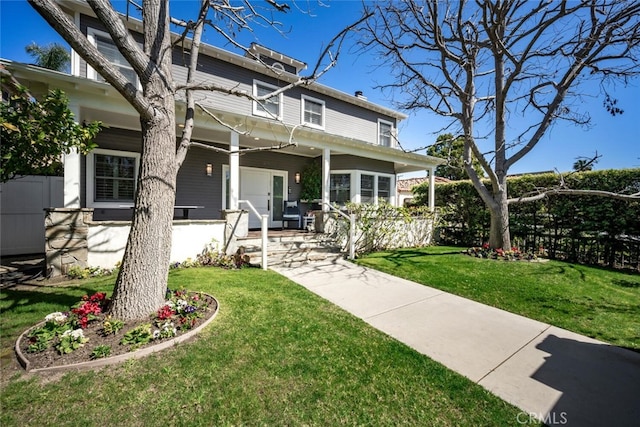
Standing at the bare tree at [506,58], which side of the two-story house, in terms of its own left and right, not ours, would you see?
left

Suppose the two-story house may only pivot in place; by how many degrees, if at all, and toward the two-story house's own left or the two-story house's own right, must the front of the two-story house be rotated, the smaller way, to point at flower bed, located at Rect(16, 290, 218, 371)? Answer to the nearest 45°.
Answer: approximately 45° to the two-story house's own right

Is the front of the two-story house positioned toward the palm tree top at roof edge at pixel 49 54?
no

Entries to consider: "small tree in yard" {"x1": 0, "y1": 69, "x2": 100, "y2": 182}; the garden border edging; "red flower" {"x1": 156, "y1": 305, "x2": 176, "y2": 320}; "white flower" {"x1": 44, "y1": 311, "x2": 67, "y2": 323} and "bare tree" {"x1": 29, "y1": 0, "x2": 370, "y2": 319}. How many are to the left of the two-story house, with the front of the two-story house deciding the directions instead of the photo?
0

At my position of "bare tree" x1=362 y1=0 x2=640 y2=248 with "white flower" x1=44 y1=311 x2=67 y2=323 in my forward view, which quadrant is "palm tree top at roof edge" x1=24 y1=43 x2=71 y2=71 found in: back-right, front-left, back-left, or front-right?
front-right

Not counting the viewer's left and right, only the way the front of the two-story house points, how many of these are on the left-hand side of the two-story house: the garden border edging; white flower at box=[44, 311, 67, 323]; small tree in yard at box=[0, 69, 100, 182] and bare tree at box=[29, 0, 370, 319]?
0

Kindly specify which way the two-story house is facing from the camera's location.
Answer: facing the viewer and to the right of the viewer

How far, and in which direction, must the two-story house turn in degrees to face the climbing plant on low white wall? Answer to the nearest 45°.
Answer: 0° — it already faces it

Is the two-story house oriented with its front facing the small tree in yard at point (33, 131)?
no

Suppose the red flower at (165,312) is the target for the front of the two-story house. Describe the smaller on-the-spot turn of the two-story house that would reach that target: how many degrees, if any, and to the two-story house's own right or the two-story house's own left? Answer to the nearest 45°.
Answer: approximately 45° to the two-story house's own right

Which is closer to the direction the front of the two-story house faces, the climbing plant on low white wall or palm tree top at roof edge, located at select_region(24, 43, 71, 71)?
the climbing plant on low white wall

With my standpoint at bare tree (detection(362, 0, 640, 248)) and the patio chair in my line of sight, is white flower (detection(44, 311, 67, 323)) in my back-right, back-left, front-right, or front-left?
front-left

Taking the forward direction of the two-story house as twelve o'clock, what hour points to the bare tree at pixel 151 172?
The bare tree is roughly at 2 o'clock from the two-story house.

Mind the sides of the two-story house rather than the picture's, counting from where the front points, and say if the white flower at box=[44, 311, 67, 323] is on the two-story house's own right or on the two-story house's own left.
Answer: on the two-story house's own right

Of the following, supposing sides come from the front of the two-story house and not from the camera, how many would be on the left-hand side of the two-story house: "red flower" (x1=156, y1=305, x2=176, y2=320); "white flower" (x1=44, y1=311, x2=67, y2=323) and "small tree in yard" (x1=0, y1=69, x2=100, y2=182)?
0
